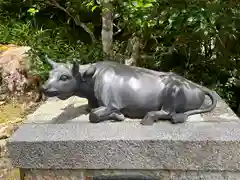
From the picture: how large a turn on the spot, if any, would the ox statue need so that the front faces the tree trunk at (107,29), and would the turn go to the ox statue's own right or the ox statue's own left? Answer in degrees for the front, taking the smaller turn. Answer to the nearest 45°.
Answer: approximately 90° to the ox statue's own right

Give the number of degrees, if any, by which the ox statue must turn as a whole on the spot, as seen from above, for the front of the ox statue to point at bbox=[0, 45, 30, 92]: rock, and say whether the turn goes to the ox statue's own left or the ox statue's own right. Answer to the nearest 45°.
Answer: approximately 45° to the ox statue's own right

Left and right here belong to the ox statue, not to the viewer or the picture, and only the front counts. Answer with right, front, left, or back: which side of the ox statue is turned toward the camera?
left
